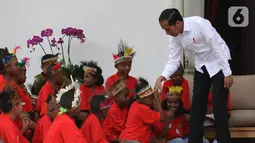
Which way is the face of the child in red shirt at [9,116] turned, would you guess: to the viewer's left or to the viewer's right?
to the viewer's right

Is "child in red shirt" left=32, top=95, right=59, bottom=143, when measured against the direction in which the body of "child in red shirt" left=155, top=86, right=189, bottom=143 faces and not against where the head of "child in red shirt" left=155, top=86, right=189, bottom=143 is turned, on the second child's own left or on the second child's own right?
on the second child's own right

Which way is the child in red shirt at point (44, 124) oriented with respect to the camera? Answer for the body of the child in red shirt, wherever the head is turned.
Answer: to the viewer's right

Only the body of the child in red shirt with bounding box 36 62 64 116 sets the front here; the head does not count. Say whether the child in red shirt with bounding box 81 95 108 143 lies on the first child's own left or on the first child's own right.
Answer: on the first child's own right

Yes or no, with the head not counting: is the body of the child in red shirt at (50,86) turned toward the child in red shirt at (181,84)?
yes

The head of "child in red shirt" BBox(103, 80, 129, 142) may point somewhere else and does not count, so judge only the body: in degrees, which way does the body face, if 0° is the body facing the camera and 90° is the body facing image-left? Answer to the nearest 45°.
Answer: approximately 270°
